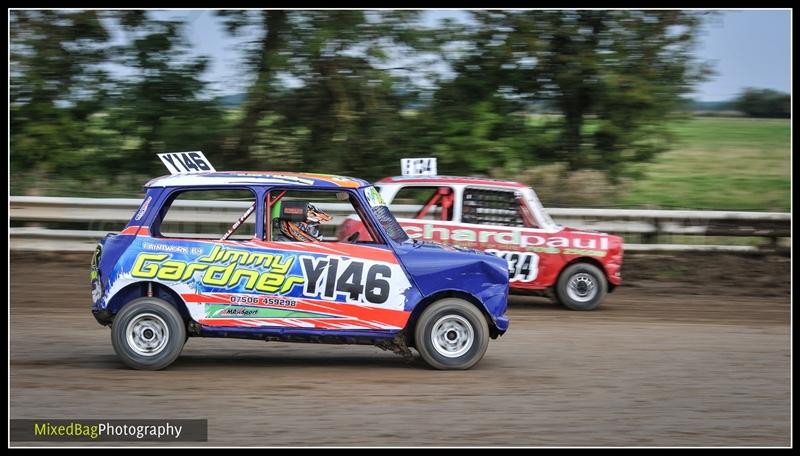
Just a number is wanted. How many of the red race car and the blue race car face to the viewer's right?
2

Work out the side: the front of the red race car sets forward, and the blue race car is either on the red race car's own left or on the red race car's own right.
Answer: on the red race car's own right

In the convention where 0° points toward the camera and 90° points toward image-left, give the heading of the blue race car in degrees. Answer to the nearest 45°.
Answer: approximately 270°

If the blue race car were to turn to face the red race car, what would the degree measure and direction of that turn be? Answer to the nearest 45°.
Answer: approximately 45° to its left

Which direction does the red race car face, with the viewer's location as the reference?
facing to the right of the viewer
